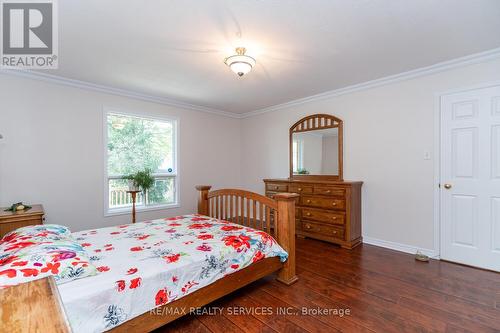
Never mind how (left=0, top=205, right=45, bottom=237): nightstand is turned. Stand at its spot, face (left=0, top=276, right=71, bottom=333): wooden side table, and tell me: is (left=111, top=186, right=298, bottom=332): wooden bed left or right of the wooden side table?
left

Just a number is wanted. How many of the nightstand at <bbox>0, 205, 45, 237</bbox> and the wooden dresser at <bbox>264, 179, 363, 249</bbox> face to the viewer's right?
1

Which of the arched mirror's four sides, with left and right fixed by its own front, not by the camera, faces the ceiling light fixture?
front

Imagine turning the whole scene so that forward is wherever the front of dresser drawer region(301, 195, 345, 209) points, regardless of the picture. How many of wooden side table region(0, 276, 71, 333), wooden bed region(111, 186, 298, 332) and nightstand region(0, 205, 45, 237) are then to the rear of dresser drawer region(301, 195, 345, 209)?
0

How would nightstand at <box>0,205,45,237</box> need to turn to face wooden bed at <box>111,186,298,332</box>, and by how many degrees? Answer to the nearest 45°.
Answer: approximately 45° to its right

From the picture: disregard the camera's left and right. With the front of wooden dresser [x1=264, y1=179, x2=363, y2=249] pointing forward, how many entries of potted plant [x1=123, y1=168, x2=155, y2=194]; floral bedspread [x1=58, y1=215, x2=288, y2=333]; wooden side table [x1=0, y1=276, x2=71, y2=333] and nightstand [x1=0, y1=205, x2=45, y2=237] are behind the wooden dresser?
0

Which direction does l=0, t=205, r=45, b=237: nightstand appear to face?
to the viewer's right

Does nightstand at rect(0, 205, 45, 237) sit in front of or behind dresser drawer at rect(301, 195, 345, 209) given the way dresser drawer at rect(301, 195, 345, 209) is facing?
in front

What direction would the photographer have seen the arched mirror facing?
facing the viewer and to the left of the viewer

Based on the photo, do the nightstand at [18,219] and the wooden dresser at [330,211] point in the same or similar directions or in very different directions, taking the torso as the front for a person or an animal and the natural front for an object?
very different directions

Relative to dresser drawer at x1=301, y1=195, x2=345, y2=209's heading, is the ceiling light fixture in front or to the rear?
in front

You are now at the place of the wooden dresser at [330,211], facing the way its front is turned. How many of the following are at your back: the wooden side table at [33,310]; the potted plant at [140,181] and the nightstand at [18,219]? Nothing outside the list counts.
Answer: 0

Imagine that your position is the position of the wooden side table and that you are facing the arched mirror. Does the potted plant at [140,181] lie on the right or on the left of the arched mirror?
left

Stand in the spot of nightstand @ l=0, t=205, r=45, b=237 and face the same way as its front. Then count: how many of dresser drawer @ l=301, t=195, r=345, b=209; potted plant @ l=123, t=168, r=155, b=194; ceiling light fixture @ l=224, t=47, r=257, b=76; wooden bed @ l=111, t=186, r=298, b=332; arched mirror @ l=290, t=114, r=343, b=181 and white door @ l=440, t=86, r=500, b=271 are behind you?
0

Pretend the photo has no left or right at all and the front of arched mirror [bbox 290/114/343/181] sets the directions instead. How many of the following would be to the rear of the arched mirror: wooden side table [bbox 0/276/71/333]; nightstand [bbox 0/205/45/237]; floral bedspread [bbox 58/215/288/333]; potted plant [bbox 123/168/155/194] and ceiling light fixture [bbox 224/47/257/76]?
0

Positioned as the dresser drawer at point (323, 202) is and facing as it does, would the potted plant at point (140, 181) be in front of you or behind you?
in front
